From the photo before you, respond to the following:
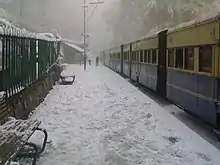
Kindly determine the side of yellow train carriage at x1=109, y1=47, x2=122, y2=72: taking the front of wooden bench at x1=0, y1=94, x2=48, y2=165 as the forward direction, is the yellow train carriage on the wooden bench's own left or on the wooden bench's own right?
on the wooden bench's own left
